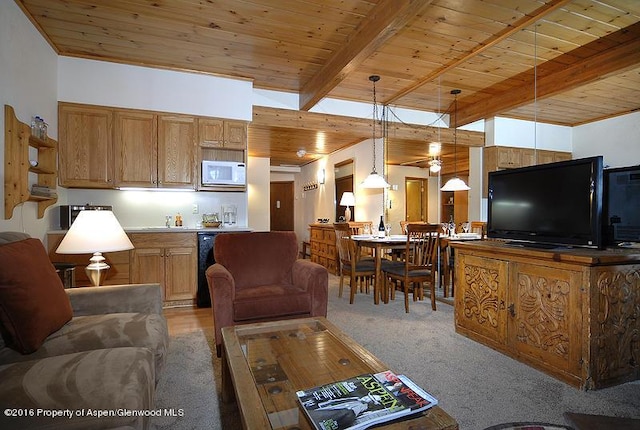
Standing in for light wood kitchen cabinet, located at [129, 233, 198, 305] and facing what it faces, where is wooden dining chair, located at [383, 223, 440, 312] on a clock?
The wooden dining chair is roughly at 10 o'clock from the light wood kitchen cabinet.

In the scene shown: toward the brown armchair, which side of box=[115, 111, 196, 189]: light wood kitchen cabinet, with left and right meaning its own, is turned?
front

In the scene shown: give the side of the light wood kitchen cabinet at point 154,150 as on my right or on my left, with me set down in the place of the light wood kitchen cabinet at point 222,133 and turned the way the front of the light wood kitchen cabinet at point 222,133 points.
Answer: on my right

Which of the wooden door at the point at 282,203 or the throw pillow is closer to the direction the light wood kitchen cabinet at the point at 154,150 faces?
the throw pillow

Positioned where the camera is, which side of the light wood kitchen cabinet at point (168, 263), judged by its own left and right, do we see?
front

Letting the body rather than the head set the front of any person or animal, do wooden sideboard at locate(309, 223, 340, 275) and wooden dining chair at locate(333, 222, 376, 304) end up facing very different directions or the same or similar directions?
very different directions

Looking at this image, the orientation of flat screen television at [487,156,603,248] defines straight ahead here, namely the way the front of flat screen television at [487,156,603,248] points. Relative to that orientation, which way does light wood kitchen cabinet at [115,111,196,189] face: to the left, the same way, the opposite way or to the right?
to the left

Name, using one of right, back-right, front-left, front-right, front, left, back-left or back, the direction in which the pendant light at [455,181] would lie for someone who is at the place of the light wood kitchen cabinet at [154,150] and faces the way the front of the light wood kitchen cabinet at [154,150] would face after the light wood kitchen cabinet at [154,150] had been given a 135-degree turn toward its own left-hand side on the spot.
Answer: front-right

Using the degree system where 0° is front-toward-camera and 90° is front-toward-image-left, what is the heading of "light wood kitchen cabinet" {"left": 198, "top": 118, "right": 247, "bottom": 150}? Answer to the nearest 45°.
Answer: approximately 0°

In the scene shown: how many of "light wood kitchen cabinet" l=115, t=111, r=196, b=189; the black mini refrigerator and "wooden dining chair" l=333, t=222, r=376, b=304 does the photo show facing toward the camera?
2

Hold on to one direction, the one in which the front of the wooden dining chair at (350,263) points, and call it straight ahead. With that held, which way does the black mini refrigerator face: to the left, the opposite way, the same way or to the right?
to the right

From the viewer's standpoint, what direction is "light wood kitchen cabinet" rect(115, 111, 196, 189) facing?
toward the camera

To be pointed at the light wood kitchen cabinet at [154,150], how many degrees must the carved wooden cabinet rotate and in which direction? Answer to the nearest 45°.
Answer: approximately 45° to its right
